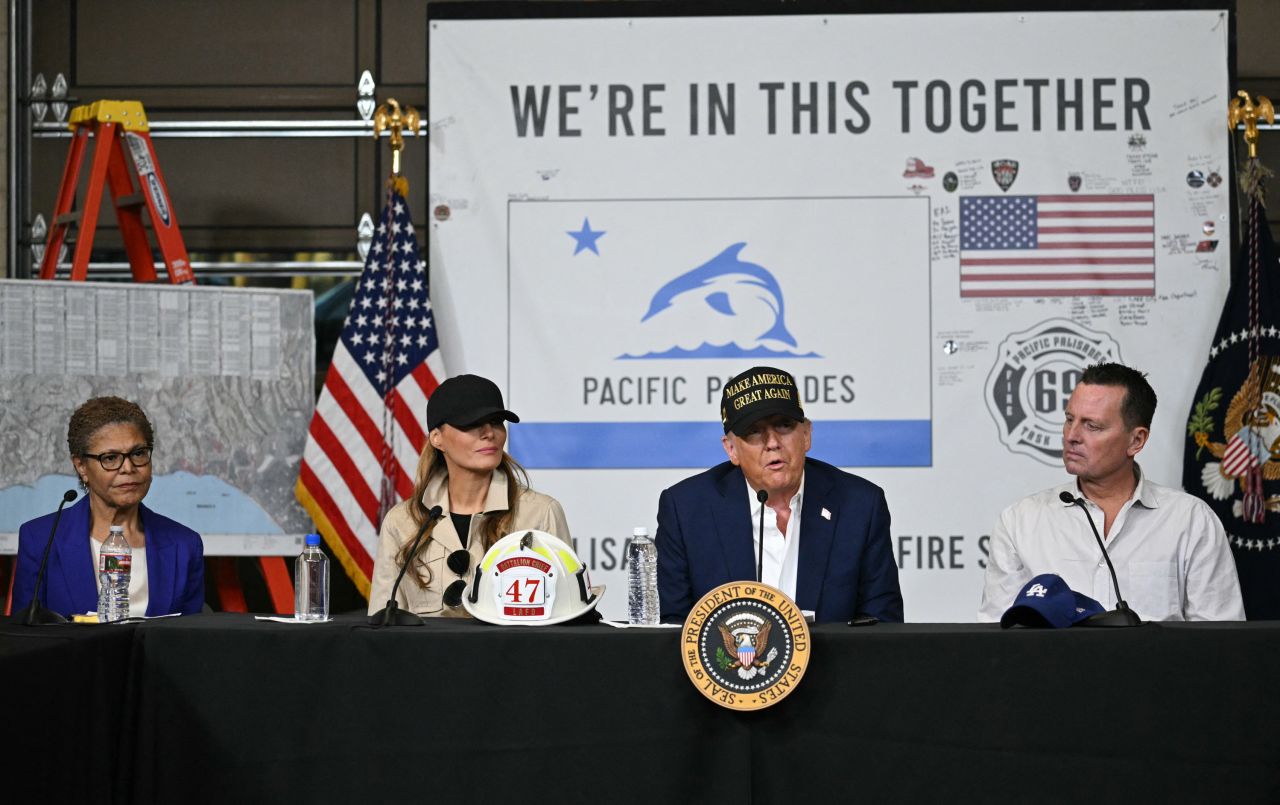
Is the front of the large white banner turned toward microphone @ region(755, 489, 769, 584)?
yes

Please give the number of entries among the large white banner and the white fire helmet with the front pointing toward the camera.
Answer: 2

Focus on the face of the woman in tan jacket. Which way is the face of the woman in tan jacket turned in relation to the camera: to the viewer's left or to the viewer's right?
to the viewer's right

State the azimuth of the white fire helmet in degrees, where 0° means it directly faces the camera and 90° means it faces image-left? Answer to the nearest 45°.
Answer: approximately 0°

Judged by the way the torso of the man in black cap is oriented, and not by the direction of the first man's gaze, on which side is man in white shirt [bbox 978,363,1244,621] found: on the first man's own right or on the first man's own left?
on the first man's own left

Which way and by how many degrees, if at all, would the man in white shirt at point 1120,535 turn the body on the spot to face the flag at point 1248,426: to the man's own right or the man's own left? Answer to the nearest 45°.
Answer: approximately 180°

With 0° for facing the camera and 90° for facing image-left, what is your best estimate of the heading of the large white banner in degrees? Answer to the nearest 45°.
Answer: approximately 0°
